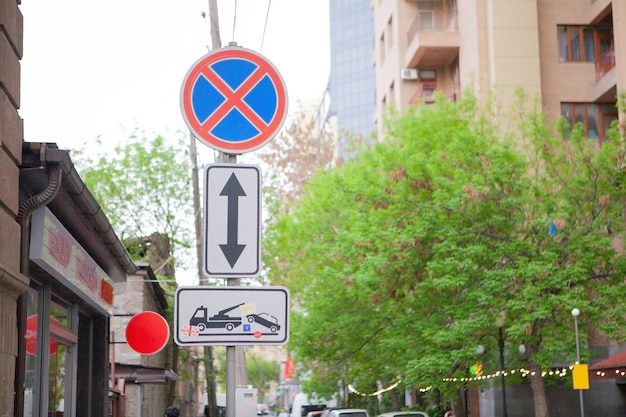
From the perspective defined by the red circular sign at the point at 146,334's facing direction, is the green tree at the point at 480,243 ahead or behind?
behind

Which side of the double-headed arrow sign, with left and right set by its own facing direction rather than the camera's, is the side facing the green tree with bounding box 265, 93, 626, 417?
back

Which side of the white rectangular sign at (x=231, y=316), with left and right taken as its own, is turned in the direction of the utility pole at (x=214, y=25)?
back

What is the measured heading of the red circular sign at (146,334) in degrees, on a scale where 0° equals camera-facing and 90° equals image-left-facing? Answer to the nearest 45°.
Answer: approximately 0°

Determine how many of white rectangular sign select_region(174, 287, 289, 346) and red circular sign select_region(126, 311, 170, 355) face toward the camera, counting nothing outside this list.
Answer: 2

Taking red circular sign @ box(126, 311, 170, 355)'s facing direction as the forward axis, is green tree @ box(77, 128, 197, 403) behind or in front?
behind

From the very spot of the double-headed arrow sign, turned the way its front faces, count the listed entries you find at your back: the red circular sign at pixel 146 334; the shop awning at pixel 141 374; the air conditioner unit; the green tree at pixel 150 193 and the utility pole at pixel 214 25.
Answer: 5

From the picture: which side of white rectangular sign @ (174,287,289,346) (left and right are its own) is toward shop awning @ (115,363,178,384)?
back

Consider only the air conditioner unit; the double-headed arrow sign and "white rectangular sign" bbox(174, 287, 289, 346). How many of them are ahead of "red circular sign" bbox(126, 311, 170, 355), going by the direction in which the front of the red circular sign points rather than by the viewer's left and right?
2
